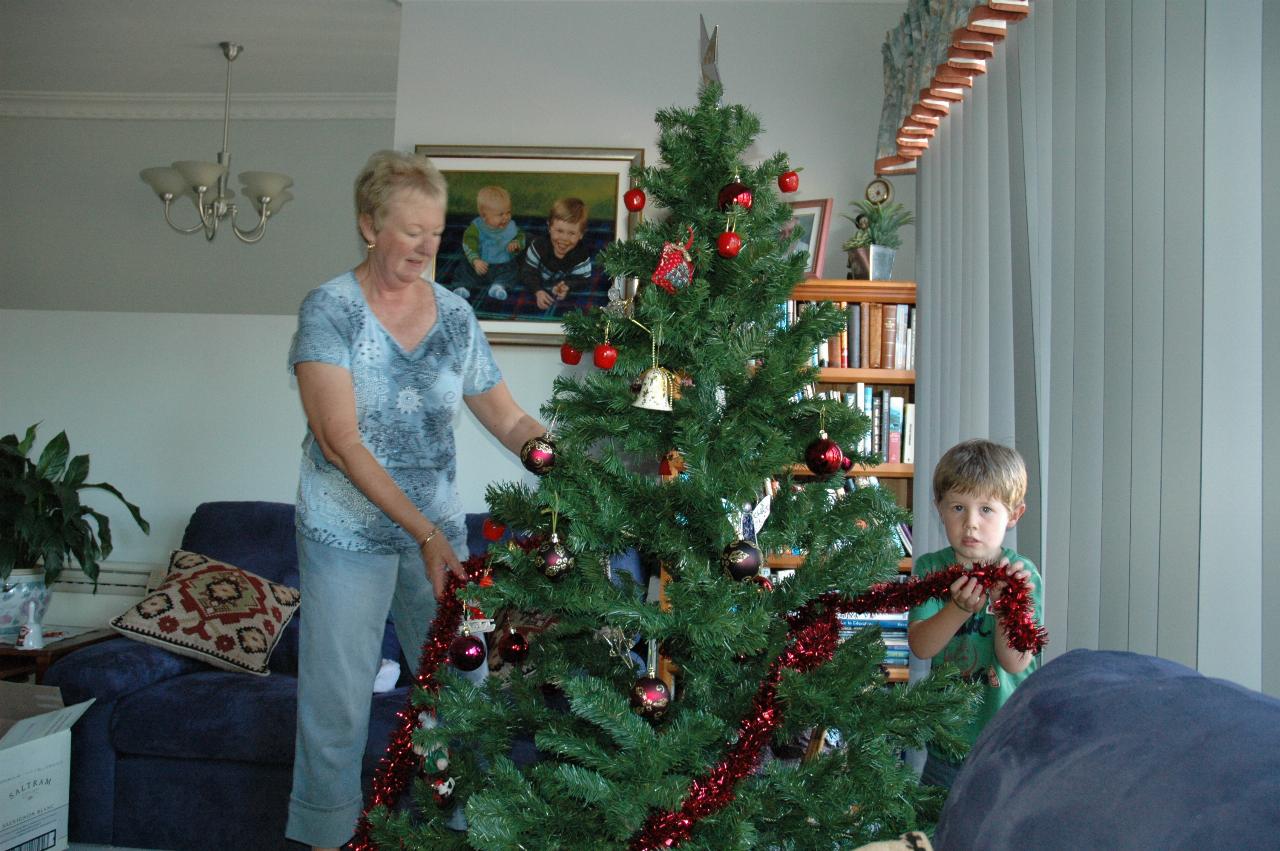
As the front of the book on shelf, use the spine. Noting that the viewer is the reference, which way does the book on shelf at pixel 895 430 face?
facing the viewer

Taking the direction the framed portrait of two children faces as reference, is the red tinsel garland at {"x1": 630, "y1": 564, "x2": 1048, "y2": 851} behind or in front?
in front

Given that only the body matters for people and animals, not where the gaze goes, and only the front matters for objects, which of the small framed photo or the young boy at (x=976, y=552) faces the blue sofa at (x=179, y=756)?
the small framed photo

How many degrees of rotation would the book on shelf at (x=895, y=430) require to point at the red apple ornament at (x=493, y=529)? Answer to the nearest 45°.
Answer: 0° — it already faces it

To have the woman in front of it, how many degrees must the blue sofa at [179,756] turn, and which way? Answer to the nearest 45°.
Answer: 0° — it already faces them

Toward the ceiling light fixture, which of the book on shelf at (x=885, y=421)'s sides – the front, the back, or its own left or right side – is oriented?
right

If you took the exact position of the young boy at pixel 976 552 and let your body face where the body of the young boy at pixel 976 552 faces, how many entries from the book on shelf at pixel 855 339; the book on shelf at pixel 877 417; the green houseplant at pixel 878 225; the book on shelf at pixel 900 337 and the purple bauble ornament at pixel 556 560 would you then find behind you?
4

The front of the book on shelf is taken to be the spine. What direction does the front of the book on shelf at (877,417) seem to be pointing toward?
toward the camera

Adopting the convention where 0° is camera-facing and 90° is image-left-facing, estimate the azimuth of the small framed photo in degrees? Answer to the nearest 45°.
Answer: approximately 45°

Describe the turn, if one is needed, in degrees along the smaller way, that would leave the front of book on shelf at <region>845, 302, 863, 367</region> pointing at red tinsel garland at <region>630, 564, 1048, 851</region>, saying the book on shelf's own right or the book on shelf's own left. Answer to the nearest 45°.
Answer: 0° — it already faces it

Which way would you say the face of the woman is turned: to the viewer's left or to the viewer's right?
to the viewer's right

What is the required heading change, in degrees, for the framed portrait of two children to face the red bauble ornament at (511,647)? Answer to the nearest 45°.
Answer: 0° — it already faces it
